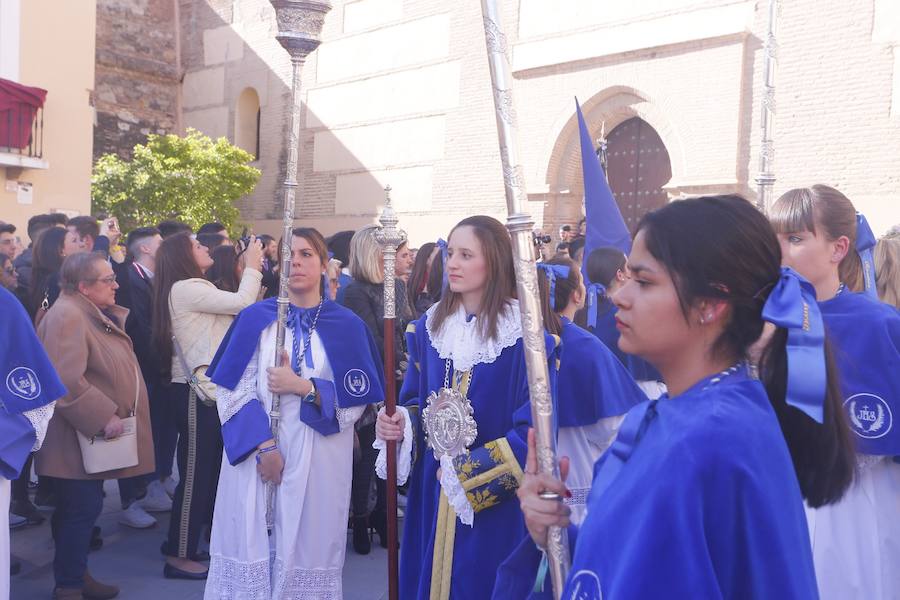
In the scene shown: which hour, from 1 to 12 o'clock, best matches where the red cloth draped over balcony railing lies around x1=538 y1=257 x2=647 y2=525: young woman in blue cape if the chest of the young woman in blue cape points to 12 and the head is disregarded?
The red cloth draped over balcony railing is roughly at 9 o'clock from the young woman in blue cape.

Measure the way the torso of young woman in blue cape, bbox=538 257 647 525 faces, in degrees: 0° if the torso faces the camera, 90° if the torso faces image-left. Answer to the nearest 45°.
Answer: approximately 225°

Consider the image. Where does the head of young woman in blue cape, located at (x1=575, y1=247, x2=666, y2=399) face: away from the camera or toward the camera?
away from the camera

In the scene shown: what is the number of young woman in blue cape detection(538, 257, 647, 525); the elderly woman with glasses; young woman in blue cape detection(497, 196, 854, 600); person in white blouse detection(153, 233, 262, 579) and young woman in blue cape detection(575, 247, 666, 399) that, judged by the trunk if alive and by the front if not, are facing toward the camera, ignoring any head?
0

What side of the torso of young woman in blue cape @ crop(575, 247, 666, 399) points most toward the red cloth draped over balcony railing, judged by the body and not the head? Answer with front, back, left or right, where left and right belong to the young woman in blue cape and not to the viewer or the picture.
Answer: left

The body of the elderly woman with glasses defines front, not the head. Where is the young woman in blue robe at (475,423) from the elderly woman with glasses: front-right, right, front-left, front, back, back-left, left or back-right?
front-right

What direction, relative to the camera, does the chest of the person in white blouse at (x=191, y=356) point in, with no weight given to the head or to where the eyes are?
to the viewer's right

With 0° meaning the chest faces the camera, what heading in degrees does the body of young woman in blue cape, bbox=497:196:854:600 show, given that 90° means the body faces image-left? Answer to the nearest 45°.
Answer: approximately 90°

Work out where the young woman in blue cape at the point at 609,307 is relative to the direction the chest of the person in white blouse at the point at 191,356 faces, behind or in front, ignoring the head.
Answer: in front

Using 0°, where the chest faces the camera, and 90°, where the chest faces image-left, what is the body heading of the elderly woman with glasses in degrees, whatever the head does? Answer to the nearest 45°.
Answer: approximately 270°

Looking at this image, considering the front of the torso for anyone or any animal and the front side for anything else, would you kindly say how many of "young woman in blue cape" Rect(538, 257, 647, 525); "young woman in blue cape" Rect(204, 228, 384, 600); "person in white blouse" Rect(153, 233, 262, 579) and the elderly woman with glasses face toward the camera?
1

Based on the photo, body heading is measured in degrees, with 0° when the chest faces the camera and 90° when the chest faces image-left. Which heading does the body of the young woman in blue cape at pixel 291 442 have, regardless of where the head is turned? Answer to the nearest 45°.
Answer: approximately 0°

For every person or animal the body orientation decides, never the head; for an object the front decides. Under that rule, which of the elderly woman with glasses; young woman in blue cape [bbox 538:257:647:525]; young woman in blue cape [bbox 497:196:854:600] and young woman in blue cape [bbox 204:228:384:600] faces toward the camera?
young woman in blue cape [bbox 204:228:384:600]

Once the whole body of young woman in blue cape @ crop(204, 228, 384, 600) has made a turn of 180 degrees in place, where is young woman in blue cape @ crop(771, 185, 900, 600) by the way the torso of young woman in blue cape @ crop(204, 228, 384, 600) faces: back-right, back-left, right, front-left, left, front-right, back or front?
back-right

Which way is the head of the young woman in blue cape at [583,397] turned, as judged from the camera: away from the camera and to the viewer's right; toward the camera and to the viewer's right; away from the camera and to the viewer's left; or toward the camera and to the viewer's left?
away from the camera and to the viewer's right

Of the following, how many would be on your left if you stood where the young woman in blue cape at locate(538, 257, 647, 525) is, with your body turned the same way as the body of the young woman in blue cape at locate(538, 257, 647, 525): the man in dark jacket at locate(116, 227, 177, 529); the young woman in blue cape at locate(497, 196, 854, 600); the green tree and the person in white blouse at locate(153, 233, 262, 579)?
3

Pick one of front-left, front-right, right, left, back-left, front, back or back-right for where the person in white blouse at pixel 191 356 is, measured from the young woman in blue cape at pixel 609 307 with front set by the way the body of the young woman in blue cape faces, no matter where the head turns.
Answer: back-left

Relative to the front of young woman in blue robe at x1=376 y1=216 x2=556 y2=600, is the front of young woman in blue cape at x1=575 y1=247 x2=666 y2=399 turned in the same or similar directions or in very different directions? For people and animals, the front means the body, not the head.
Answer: very different directions
